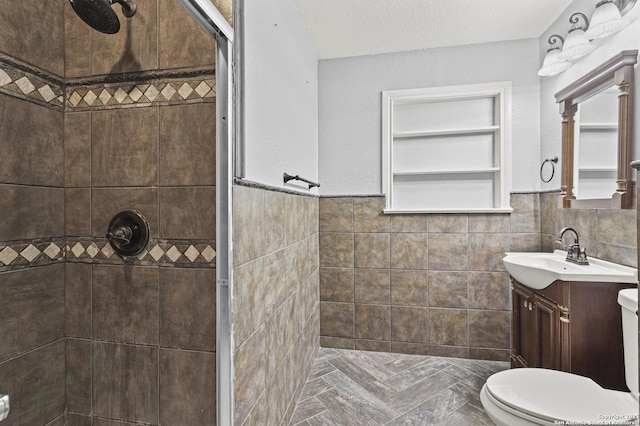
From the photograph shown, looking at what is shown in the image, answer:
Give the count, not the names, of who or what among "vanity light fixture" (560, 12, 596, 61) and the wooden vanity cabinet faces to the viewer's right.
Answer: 0

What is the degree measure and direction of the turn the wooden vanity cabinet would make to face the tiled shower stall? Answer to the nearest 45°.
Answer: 0° — it already faces it

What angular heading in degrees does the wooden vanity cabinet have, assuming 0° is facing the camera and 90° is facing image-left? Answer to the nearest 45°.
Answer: approximately 45°
